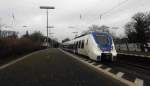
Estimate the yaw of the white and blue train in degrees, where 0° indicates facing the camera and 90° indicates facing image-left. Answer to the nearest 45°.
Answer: approximately 315°
